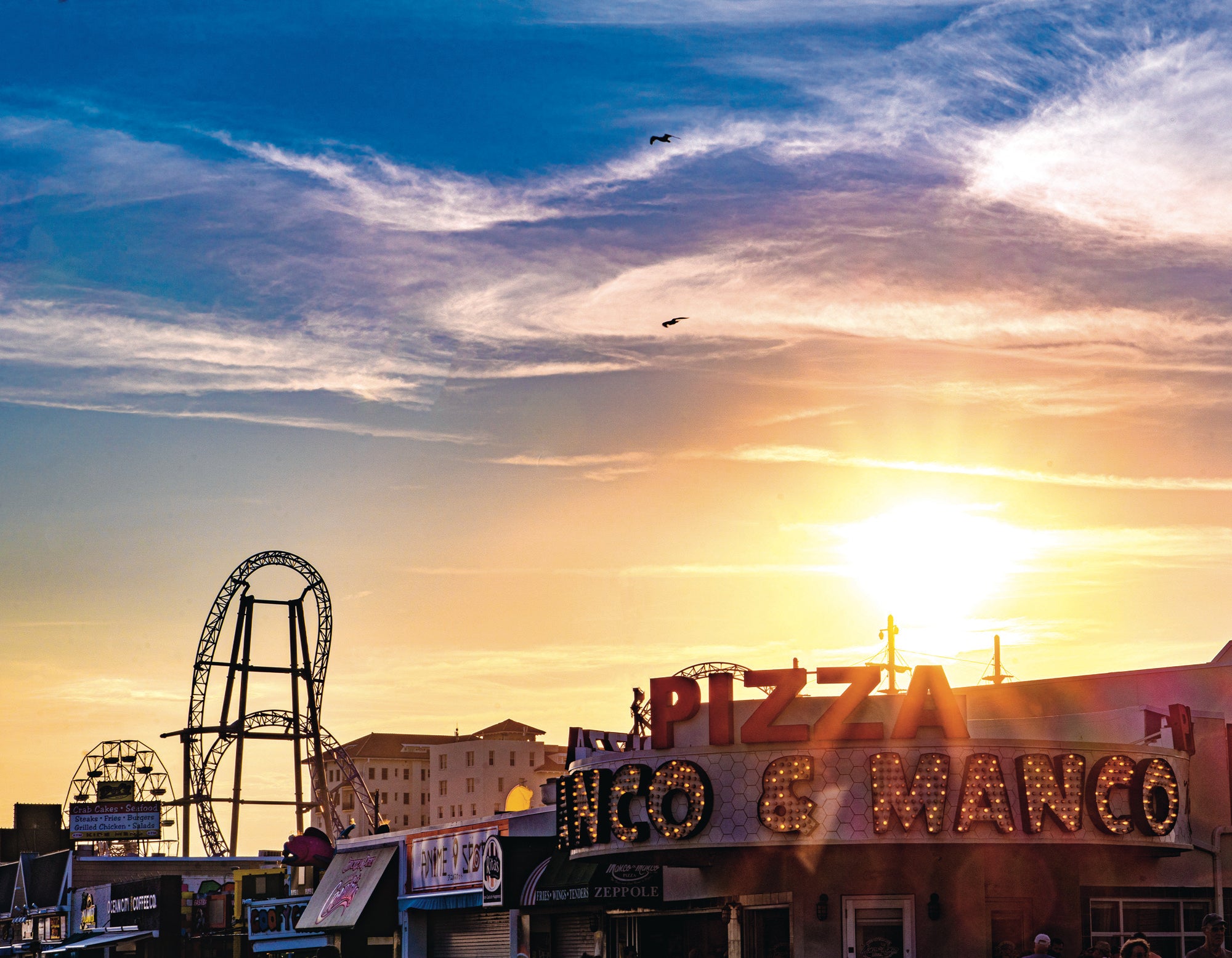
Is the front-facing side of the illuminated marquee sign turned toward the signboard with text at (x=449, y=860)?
no

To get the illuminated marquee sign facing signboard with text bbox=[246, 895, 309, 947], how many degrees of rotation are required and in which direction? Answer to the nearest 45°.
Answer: approximately 135° to its right

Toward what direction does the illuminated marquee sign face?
toward the camera
